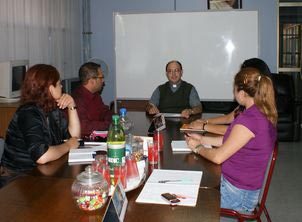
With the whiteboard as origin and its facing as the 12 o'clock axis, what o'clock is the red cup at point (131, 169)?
The red cup is roughly at 12 o'clock from the whiteboard.

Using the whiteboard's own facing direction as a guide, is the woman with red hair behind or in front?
in front

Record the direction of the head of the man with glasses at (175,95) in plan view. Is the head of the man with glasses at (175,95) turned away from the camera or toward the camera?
toward the camera

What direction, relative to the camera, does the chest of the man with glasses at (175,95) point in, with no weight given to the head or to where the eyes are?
toward the camera

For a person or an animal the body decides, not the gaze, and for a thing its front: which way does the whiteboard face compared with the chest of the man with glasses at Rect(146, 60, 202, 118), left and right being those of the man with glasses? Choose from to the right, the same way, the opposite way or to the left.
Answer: the same way

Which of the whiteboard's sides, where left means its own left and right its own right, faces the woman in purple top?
front

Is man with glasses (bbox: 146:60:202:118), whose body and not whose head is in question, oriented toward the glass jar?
yes

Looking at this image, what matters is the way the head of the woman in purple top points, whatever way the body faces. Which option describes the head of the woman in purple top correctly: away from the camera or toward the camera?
away from the camera

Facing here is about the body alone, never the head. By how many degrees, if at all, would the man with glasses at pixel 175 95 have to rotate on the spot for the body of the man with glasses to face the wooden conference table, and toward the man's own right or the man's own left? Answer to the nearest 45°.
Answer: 0° — they already face it

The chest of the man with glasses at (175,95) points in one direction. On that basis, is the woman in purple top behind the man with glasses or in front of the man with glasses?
in front

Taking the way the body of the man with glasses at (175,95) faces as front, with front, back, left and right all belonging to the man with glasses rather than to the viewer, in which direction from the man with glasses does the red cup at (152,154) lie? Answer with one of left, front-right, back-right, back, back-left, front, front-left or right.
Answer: front

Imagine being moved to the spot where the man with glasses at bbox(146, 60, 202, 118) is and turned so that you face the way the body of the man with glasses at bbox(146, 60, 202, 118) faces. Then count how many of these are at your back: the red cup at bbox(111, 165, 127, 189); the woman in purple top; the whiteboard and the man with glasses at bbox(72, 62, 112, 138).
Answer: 1

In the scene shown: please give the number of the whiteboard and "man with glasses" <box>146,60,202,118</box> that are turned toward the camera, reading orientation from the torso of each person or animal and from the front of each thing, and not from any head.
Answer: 2

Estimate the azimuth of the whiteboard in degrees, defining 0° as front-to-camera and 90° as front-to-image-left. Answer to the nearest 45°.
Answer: approximately 0°

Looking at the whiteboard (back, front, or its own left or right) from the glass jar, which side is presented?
front

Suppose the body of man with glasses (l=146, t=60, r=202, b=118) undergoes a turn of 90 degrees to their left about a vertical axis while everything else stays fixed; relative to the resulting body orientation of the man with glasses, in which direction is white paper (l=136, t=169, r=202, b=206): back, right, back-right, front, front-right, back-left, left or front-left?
right

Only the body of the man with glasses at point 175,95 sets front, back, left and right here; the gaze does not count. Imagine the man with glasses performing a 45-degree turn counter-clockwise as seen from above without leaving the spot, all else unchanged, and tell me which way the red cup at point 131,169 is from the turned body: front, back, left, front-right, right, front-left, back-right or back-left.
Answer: front-right
